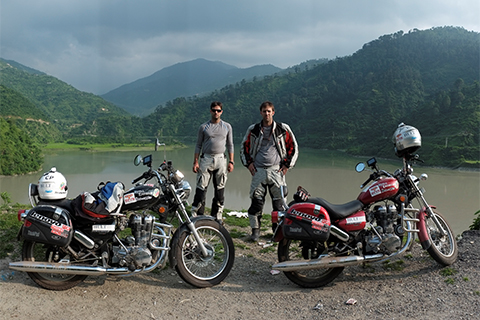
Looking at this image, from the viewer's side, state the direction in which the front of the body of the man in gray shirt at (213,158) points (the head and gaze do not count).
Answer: toward the camera

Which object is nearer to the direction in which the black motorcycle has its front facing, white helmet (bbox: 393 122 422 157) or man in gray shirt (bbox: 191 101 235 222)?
the white helmet

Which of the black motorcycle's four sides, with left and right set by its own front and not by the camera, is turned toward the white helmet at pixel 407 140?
front

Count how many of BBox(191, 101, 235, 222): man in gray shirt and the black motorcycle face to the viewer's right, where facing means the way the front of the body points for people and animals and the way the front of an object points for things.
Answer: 1

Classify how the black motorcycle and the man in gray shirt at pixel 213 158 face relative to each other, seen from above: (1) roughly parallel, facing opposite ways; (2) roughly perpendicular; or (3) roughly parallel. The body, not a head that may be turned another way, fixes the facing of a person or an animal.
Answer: roughly perpendicular

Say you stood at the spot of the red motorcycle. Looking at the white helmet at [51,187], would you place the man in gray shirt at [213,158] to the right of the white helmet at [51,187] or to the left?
right

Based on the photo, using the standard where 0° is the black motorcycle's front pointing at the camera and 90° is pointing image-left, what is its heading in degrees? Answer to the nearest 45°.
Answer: approximately 270°

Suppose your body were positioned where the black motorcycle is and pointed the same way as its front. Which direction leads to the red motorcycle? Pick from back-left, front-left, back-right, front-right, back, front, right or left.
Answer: front

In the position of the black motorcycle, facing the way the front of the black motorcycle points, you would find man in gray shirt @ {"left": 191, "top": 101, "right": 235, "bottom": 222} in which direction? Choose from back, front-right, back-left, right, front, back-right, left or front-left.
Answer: front-left
